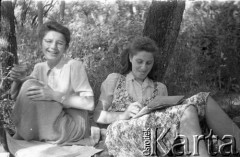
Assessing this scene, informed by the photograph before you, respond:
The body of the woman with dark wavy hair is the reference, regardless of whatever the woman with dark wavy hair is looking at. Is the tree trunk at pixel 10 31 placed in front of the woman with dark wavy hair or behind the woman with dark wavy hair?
behind

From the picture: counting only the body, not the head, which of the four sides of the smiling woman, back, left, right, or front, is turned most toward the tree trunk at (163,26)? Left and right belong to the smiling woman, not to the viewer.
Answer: back

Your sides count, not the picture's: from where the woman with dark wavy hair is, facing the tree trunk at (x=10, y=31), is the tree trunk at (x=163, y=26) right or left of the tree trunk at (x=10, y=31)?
right

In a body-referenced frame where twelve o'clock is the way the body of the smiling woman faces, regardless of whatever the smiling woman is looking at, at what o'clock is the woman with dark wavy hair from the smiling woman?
The woman with dark wavy hair is roughly at 8 o'clock from the smiling woman.

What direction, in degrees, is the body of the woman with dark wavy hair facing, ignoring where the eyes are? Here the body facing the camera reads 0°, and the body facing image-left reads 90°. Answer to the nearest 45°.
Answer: approximately 315°

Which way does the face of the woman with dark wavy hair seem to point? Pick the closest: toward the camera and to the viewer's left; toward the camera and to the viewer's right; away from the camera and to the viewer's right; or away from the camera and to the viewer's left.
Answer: toward the camera and to the viewer's right
